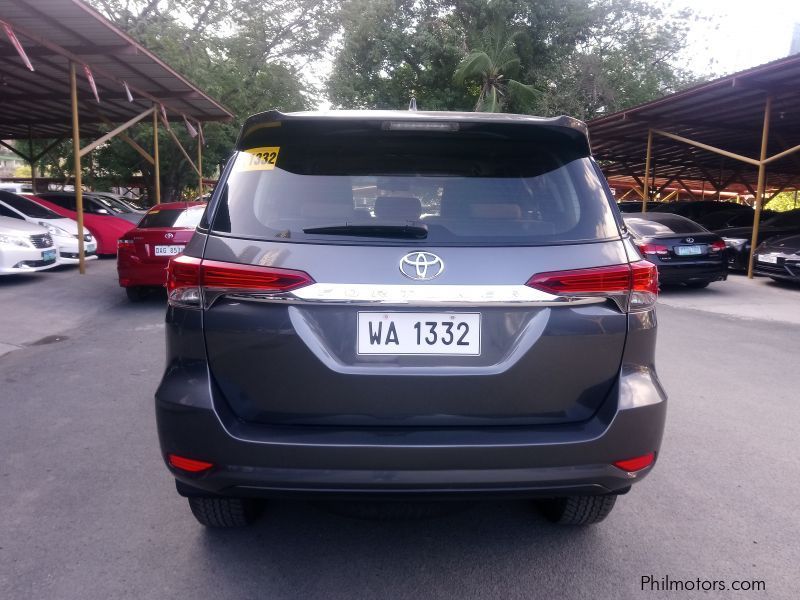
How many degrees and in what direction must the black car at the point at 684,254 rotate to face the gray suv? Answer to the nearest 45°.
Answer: approximately 135° to its left

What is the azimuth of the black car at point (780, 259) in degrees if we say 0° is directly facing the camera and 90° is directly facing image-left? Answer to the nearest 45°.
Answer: approximately 45°

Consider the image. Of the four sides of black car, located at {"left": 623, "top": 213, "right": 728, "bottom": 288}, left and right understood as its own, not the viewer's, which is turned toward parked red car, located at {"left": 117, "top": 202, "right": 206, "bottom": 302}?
left

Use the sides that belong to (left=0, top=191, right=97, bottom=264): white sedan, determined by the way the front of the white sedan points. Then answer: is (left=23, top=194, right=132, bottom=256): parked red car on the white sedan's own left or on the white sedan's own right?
on the white sedan's own left

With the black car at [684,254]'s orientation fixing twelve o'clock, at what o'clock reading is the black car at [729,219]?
the black car at [729,219] is roughly at 2 o'clock from the black car at [684,254].

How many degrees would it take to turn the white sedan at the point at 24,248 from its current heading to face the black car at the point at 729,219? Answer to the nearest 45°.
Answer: approximately 45° to its left

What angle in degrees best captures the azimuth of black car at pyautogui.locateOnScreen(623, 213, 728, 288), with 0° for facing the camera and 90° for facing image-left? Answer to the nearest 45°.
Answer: approximately 135°

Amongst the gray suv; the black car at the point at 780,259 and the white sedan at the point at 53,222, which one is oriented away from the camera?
the gray suv

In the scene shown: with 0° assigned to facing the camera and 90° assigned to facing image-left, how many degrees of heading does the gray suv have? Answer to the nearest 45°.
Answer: approximately 180°
